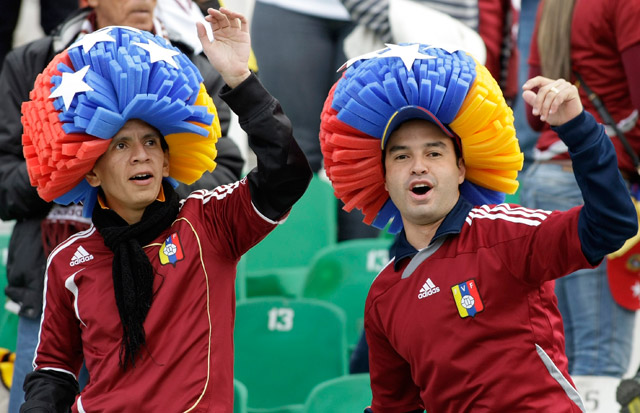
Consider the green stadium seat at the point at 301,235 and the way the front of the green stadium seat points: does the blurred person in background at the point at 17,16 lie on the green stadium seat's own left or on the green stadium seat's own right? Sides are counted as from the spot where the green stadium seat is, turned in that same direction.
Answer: on the green stadium seat's own right

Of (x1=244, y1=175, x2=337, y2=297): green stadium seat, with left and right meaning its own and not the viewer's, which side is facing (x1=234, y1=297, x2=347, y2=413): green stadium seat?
front

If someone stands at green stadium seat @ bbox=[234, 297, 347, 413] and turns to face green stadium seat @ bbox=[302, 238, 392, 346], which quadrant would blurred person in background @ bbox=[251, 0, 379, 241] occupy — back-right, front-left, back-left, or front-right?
front-left

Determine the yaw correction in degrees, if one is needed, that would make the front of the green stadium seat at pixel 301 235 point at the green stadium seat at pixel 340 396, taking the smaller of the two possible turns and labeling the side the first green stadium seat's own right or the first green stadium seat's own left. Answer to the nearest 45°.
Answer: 0° — it already faces it

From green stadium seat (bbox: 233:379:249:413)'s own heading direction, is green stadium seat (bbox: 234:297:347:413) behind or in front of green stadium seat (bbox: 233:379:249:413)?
behind

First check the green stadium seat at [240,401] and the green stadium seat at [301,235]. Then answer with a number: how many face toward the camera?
2

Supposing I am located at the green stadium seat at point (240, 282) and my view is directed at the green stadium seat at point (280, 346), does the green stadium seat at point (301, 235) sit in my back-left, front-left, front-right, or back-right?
back-left

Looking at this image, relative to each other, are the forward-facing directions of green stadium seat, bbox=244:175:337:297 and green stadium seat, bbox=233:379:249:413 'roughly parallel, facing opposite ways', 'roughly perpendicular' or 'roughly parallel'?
roughly parallel

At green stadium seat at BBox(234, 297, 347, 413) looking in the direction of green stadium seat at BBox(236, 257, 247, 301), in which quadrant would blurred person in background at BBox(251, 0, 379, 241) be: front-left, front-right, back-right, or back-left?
front-right

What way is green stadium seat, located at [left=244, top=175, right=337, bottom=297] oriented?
toward the camera

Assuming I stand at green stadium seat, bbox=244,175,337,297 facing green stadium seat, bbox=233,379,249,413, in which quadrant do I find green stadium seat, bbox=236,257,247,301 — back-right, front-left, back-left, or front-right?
front-right

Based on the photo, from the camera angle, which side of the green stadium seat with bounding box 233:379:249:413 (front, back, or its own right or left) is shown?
front

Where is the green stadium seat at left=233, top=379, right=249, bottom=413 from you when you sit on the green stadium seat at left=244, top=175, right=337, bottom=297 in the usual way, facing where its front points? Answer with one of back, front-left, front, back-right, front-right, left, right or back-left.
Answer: front

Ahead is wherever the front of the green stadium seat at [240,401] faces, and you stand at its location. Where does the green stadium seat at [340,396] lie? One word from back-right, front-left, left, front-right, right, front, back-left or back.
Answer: left

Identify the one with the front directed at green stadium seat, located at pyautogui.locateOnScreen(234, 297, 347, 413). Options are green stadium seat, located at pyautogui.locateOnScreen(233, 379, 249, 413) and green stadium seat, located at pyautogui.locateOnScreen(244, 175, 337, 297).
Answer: green stadium seat, located at pyautogui.locateOnScreen(244, 175, 337, 297)
